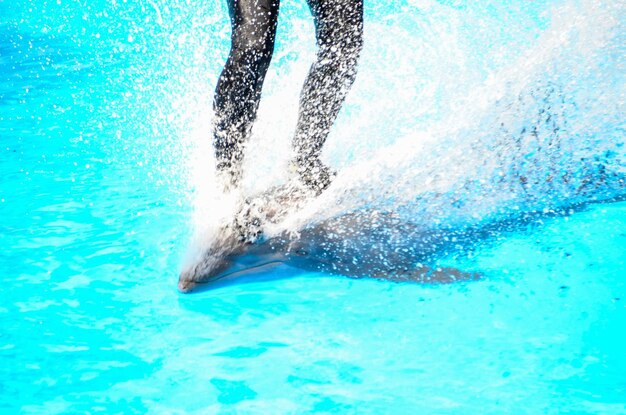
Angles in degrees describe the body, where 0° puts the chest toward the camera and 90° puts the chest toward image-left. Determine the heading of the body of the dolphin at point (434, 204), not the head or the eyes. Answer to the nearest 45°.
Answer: approximately 90°
